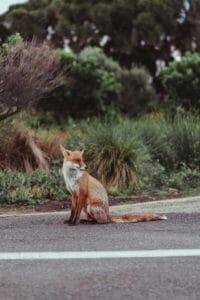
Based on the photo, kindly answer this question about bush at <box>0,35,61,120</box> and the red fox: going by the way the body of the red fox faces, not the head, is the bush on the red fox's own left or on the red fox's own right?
on the red fox's own right

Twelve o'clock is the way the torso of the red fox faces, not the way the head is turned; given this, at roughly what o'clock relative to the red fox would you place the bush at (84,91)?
The bush is roughly at 3 o'clock from the red fox.

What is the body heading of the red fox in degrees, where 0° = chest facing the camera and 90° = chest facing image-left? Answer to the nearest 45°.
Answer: approximately 90°

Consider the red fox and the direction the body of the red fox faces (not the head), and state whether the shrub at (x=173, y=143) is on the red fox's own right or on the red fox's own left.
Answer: on the red fox's own right

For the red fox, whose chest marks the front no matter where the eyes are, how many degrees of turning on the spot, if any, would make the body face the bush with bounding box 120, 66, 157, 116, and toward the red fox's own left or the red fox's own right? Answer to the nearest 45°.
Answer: approximately 90° to the red fox's own right

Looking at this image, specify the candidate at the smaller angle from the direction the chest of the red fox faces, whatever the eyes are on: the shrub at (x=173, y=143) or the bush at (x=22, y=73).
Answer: the bush

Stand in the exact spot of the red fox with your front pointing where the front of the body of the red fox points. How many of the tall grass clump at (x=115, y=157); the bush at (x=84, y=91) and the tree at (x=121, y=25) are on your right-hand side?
3

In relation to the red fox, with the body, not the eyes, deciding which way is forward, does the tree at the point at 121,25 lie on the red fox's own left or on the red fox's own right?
on the red fox's own right

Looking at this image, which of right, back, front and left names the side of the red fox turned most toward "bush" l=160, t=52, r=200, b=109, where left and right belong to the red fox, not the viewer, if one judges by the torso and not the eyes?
right
